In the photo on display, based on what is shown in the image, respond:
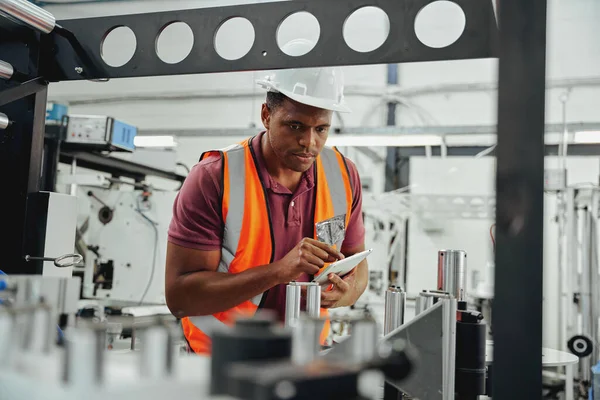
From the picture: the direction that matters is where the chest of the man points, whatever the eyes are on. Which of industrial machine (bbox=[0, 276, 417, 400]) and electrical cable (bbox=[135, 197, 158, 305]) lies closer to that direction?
the industrial machine

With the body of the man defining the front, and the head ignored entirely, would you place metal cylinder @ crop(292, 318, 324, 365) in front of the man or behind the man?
in front

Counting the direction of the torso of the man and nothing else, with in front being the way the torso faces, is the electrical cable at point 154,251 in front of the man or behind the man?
behind

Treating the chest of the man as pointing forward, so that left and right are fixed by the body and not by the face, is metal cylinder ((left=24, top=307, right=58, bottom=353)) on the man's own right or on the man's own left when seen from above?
on the man's own right

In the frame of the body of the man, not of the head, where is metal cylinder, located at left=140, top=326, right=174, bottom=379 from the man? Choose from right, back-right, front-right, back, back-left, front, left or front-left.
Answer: front-right

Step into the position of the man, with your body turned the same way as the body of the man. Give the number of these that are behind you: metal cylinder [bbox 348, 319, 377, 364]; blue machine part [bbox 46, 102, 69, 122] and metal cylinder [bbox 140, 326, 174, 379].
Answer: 1

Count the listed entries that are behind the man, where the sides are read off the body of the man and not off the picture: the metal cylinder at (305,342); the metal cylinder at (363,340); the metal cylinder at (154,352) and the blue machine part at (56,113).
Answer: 1

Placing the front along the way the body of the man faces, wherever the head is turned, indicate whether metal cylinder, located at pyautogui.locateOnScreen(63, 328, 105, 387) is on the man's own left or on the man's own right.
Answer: on the man's own right

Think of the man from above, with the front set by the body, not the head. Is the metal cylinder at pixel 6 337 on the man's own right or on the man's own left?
on the man's own right

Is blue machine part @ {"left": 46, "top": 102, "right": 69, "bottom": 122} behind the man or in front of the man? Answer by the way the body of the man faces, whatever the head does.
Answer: behind

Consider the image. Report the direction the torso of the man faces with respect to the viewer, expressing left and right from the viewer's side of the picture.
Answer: facing the viewer and to the right of the viewer

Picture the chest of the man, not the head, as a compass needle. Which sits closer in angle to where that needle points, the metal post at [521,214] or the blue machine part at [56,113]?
the metal post
